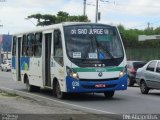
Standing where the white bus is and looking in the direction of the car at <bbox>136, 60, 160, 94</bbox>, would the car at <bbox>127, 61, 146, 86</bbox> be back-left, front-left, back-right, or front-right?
front-left

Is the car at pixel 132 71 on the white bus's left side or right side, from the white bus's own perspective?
on its left

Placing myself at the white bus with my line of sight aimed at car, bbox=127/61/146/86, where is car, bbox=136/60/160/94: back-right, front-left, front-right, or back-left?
front-right

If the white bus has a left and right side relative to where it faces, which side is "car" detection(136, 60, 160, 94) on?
on its left

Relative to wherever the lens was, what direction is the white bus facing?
facing the viewer and to the right of the viewer
